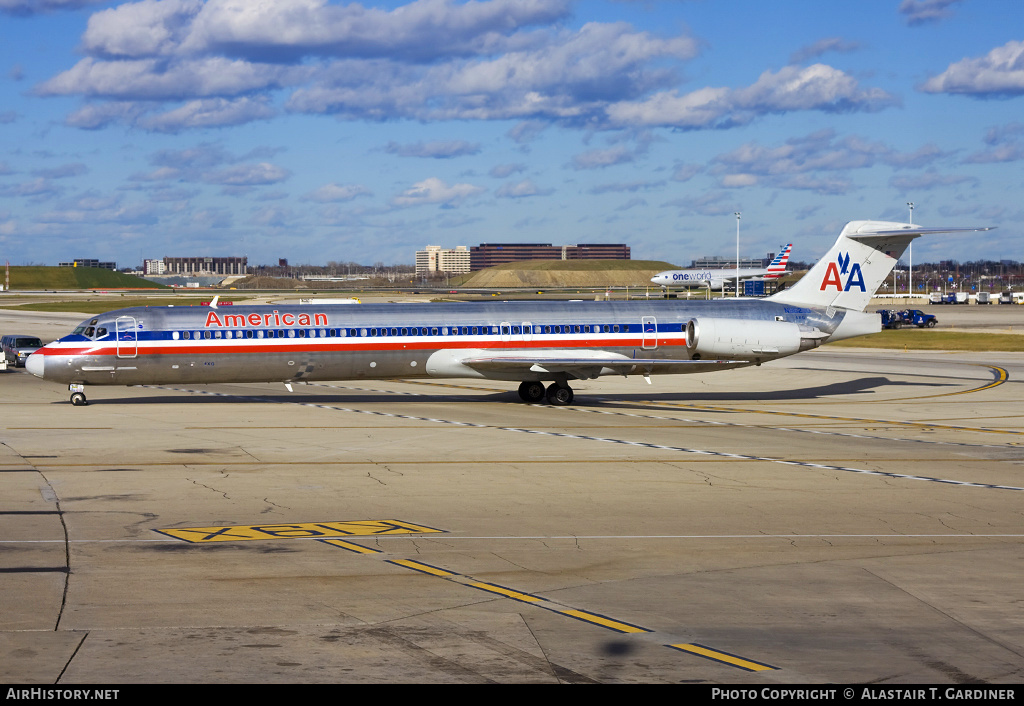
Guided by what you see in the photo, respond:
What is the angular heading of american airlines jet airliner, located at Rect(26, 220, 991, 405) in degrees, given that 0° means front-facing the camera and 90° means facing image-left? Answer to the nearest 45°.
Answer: approximately 90°
